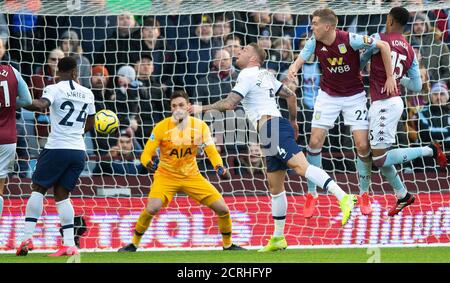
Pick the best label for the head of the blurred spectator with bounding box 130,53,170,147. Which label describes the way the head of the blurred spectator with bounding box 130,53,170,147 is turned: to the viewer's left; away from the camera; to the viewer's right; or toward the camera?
toward the camera

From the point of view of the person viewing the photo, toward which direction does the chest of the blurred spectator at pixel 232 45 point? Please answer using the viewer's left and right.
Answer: facing the viewer

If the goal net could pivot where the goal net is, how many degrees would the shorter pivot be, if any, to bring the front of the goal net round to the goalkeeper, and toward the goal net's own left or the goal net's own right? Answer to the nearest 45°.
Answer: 0° — it already faces them

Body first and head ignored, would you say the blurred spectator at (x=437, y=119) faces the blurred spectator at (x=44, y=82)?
no

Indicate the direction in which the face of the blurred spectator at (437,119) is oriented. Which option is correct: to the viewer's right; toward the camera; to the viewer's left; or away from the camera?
toward the camera

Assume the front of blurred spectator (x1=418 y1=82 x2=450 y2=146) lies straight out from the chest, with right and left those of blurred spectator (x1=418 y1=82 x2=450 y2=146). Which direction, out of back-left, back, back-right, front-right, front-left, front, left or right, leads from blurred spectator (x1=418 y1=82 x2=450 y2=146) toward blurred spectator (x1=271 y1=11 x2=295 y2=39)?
right

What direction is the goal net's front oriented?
toward the camera

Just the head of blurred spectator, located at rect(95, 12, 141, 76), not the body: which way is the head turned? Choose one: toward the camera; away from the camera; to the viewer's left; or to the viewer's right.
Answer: toward the camera

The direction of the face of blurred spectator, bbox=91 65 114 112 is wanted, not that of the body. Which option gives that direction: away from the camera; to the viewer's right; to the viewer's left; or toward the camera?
toward the camera

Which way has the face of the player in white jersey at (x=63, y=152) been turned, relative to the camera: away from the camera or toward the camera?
away from the camera

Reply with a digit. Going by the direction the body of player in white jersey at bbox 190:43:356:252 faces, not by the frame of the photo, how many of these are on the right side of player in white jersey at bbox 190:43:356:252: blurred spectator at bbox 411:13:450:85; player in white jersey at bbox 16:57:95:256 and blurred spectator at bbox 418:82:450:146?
2

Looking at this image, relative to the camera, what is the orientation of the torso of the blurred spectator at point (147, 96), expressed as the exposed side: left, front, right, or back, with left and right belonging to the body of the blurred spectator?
front

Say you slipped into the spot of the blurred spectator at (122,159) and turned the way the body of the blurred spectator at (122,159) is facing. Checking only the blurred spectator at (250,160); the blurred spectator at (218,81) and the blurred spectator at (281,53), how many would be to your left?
3

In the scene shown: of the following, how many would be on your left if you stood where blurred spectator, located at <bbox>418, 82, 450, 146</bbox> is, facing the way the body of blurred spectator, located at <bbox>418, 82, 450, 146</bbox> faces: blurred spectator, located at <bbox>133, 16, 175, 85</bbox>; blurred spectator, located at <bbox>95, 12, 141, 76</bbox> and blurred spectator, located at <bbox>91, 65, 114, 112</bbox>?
0

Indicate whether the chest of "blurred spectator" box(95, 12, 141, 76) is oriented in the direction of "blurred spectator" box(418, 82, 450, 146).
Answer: no

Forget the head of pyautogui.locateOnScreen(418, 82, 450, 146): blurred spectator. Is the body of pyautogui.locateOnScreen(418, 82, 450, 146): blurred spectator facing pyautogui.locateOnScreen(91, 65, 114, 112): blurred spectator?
no
